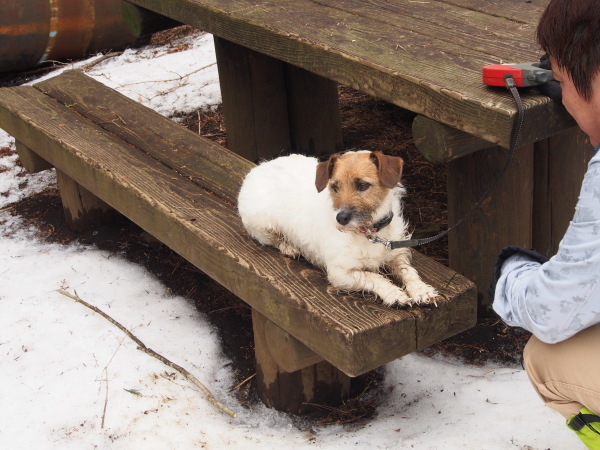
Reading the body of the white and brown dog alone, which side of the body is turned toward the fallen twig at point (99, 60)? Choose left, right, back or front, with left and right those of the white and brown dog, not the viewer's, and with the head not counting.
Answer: back

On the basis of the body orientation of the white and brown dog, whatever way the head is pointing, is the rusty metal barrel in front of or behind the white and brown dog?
behind

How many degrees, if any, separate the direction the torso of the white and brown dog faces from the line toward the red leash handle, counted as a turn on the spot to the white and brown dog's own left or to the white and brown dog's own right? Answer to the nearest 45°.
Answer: approximately 45° to the white and brown dog's own left

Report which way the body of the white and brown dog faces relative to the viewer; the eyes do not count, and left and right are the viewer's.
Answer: facing the viewer and to the right of the viewer

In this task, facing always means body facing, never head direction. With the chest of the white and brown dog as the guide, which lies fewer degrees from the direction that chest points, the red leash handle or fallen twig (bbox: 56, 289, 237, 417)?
the red leash handle
